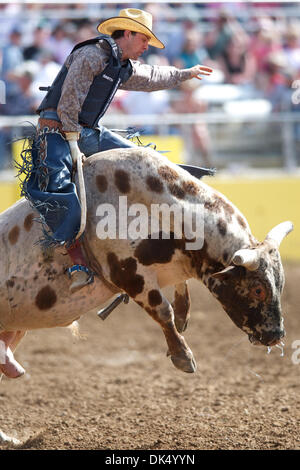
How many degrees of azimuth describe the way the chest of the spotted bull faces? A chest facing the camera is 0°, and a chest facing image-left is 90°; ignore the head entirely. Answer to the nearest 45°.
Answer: approximately 270°
